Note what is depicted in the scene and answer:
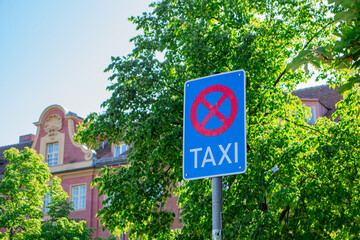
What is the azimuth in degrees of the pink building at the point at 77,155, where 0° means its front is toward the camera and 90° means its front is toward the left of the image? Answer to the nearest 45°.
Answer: approximately 45°

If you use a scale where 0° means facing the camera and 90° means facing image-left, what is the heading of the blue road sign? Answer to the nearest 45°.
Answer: approximately 45°

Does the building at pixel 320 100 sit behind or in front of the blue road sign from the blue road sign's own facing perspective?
behind

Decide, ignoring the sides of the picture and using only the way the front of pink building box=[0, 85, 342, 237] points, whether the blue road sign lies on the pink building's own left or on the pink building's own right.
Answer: on the pink building's own left

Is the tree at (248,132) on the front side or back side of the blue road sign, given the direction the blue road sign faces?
on the back side

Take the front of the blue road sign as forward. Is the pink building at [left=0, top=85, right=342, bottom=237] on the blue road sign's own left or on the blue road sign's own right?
on the blue road sign's own right

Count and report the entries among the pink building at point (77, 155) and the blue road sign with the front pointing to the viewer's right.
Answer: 0
